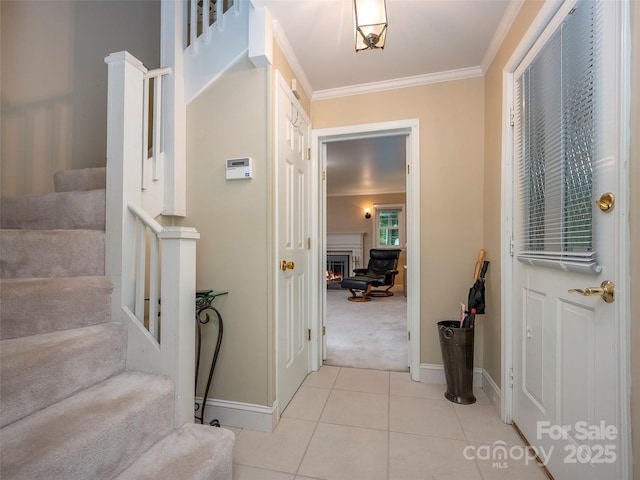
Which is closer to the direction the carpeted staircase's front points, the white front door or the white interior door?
the white front door

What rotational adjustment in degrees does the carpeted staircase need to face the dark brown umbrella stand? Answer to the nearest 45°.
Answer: approximately 45° to its left

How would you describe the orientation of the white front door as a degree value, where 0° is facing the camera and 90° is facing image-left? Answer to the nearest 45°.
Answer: approximately 45°

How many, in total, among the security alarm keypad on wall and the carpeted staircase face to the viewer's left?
0

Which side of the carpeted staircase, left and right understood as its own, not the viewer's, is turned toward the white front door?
front

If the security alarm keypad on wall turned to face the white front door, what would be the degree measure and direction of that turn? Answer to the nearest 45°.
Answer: approximately 45° to its left

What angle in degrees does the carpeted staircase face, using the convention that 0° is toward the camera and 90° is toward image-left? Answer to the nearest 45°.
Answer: approximately 315°
